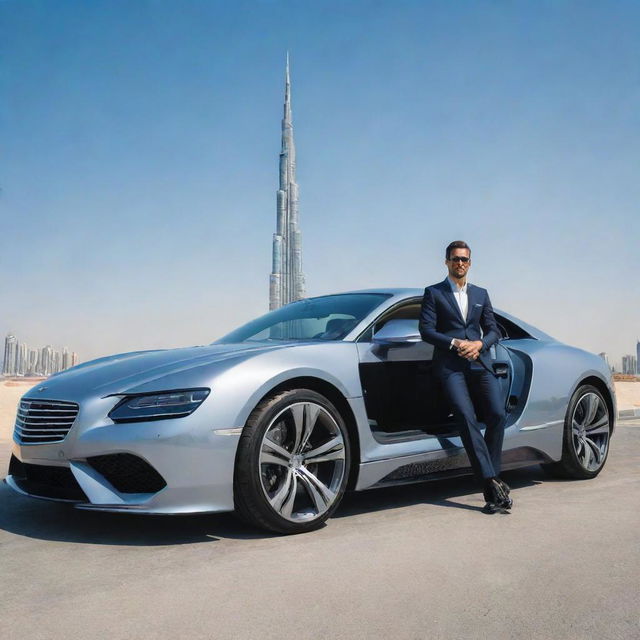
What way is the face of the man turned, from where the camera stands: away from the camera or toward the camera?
toward the camera

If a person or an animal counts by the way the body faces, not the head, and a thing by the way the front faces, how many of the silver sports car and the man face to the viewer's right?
0

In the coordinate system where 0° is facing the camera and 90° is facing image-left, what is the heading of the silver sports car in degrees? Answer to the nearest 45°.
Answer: approximately 45°
